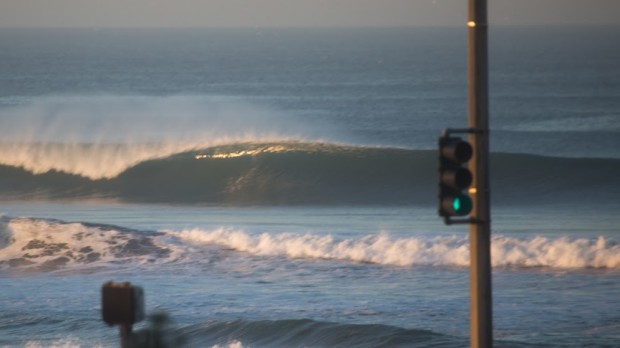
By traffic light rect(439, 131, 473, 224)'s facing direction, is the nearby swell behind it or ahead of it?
behind

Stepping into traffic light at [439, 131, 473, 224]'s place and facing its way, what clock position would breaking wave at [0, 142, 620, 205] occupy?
The breaking wave is roughly at 7 o'clock from the traffic light.

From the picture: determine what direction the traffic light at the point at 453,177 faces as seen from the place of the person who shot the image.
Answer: facing the viewer and to the right of the viewer
